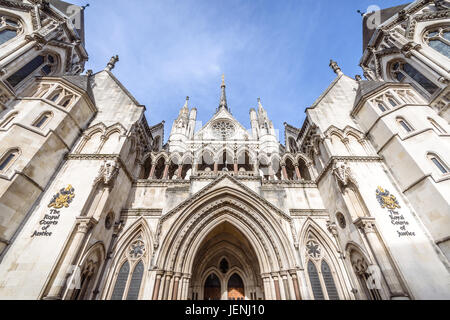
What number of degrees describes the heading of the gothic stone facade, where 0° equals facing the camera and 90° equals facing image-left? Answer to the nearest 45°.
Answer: approximately 0°
